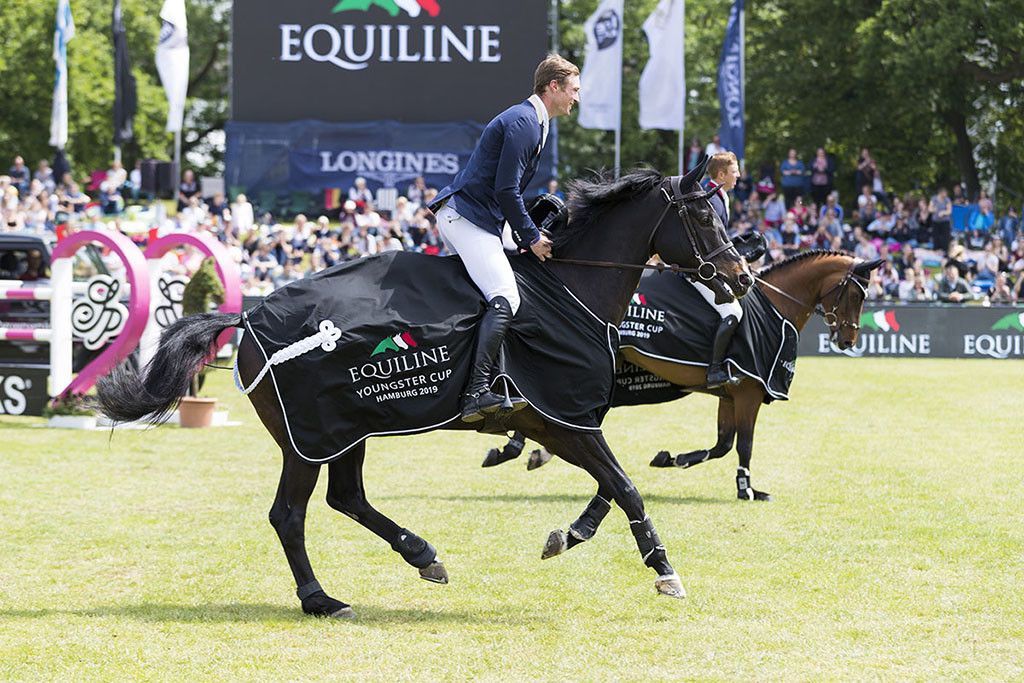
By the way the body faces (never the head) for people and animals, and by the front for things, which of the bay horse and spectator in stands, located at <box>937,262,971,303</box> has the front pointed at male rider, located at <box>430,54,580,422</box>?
the spectator in stands

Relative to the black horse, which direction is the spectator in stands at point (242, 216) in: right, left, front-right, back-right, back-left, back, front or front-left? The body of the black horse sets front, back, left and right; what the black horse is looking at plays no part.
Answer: left

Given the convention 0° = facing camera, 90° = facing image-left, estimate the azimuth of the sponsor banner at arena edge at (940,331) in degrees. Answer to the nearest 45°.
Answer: approximately 0°

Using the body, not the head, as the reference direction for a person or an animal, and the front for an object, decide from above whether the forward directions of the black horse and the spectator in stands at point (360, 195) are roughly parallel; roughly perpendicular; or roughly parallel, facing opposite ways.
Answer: roughly perpendicular

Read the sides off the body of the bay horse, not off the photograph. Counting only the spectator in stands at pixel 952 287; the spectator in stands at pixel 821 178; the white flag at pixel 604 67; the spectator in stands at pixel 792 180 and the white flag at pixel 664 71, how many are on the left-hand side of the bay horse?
5

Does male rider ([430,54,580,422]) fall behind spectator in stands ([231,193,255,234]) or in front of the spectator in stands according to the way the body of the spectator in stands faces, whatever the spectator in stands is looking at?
in front

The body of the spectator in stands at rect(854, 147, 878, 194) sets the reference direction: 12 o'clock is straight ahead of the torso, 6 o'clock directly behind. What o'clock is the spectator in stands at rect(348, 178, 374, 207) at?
the spectator in stands at rect(348, 178, 374, 207) is roughly at 2 o'clock from the spectator in stands at rect(854, 147, 878, 194).

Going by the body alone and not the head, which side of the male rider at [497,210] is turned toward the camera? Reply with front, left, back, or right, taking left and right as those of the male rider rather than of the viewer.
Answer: right

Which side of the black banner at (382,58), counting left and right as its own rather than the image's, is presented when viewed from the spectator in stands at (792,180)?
left

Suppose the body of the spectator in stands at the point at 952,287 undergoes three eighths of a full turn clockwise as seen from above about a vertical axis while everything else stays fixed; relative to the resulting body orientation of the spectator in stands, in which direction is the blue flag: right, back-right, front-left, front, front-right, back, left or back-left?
front

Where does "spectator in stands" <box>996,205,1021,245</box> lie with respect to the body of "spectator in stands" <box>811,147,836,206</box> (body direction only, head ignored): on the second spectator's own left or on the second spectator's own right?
on the second spectator's own left

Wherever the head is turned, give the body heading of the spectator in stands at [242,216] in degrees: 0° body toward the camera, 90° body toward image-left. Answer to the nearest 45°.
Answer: approximately 0°

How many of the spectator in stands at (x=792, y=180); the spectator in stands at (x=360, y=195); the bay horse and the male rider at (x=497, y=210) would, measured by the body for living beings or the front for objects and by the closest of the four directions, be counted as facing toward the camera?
2

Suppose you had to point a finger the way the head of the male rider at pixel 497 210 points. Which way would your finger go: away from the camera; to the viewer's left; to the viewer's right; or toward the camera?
to the viewer's right

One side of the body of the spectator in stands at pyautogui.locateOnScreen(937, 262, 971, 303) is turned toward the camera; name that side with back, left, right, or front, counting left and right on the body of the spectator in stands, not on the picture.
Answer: front
